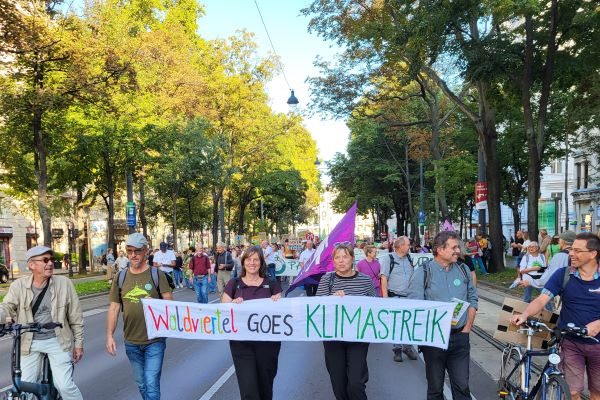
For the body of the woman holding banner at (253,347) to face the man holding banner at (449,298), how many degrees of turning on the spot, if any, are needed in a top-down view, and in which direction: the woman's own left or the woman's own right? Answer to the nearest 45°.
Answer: approximately 90° to the woman's own left

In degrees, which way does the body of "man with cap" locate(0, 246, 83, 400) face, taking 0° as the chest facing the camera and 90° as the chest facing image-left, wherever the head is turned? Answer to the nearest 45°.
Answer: approximately 0°

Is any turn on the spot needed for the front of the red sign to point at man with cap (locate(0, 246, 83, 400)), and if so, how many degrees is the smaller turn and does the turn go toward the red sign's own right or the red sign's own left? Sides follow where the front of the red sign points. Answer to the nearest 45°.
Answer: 0° — it already faces them

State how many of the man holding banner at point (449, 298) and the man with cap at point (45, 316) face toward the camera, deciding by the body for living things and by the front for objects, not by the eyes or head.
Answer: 2

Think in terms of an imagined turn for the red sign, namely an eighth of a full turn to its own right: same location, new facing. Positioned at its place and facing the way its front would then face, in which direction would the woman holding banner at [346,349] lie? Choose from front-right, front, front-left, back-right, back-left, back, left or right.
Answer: front-left

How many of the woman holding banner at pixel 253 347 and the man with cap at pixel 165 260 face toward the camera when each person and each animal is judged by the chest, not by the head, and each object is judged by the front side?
2

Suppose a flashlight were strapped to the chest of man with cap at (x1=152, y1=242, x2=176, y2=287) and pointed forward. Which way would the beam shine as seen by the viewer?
toward the camera

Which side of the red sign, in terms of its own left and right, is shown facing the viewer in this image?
front

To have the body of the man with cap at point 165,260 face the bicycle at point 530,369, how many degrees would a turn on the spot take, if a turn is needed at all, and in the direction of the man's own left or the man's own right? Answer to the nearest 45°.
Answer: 0° — they already face it

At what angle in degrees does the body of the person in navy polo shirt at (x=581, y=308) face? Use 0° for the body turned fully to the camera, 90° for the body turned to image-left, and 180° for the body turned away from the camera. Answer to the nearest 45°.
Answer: approximately 45°

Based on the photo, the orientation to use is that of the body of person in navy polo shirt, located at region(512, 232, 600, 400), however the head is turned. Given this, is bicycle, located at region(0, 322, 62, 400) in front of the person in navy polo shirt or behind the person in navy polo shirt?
in front

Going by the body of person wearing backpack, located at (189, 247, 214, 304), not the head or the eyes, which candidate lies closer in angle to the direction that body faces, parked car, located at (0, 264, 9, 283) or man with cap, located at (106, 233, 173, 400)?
the man with cap

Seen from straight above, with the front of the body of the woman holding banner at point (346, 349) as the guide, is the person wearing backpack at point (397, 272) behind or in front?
behind
